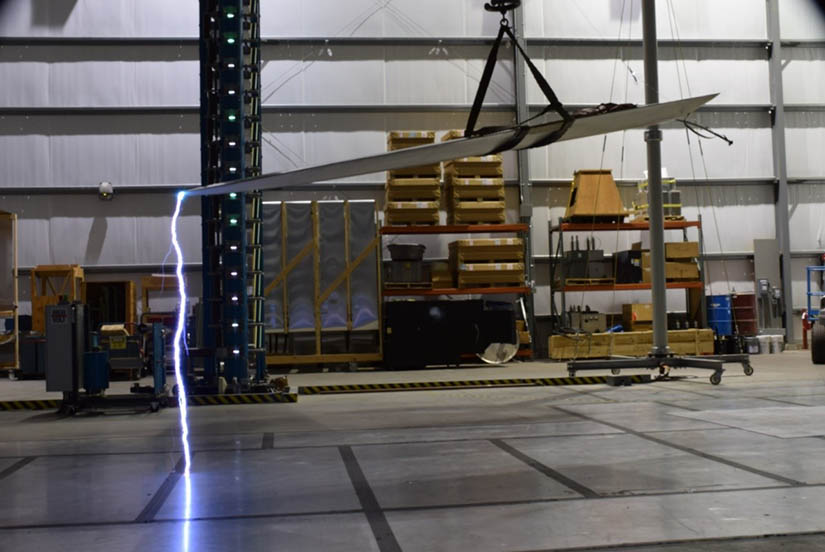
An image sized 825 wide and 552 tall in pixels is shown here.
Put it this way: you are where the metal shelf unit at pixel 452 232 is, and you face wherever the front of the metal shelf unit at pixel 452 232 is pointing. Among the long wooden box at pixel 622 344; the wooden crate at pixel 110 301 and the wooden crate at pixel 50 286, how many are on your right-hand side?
2

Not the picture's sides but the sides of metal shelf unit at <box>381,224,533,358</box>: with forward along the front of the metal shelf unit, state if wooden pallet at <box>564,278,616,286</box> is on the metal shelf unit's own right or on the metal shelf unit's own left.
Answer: on the metal shelf unit's own left

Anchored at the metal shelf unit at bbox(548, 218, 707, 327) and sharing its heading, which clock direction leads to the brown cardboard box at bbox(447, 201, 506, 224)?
The brown cardboard box is roughly at 2 o'clock from the metal shelf unit.

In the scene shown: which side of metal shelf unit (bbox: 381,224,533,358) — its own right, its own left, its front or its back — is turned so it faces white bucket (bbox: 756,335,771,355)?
left

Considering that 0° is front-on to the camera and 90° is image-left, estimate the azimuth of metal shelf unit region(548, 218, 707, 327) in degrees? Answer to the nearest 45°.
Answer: approximately 0°

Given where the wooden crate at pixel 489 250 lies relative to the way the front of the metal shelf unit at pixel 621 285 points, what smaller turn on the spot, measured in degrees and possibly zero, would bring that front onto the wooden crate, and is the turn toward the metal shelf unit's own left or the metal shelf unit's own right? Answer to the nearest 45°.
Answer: approximately 45° to the metal shelf unit's own right

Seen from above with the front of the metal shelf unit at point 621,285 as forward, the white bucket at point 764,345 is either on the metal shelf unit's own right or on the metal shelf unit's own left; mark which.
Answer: on the metal shelf unit's own left

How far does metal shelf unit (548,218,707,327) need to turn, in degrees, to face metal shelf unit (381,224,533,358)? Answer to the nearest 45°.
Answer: approximately 45° to its right

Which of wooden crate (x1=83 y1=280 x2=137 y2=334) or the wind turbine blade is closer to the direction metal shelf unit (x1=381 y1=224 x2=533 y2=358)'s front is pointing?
the wind turbine blade

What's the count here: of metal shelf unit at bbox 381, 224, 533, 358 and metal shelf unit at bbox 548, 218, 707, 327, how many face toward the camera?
2

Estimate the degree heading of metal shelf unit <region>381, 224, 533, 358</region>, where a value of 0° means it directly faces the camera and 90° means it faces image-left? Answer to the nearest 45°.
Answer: approximately 0°

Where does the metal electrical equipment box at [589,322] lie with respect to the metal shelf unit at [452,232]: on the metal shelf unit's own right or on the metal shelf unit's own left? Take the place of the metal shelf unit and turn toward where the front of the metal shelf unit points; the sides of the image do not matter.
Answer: on the metal shelf unit's own left

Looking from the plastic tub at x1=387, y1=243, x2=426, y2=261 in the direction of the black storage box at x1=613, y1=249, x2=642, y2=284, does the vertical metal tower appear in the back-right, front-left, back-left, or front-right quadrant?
back-right

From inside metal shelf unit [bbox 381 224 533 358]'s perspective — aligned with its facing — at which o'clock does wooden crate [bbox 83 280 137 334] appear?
The wooden crate is roughly at 3 o'clock from the metal shelf unit.
